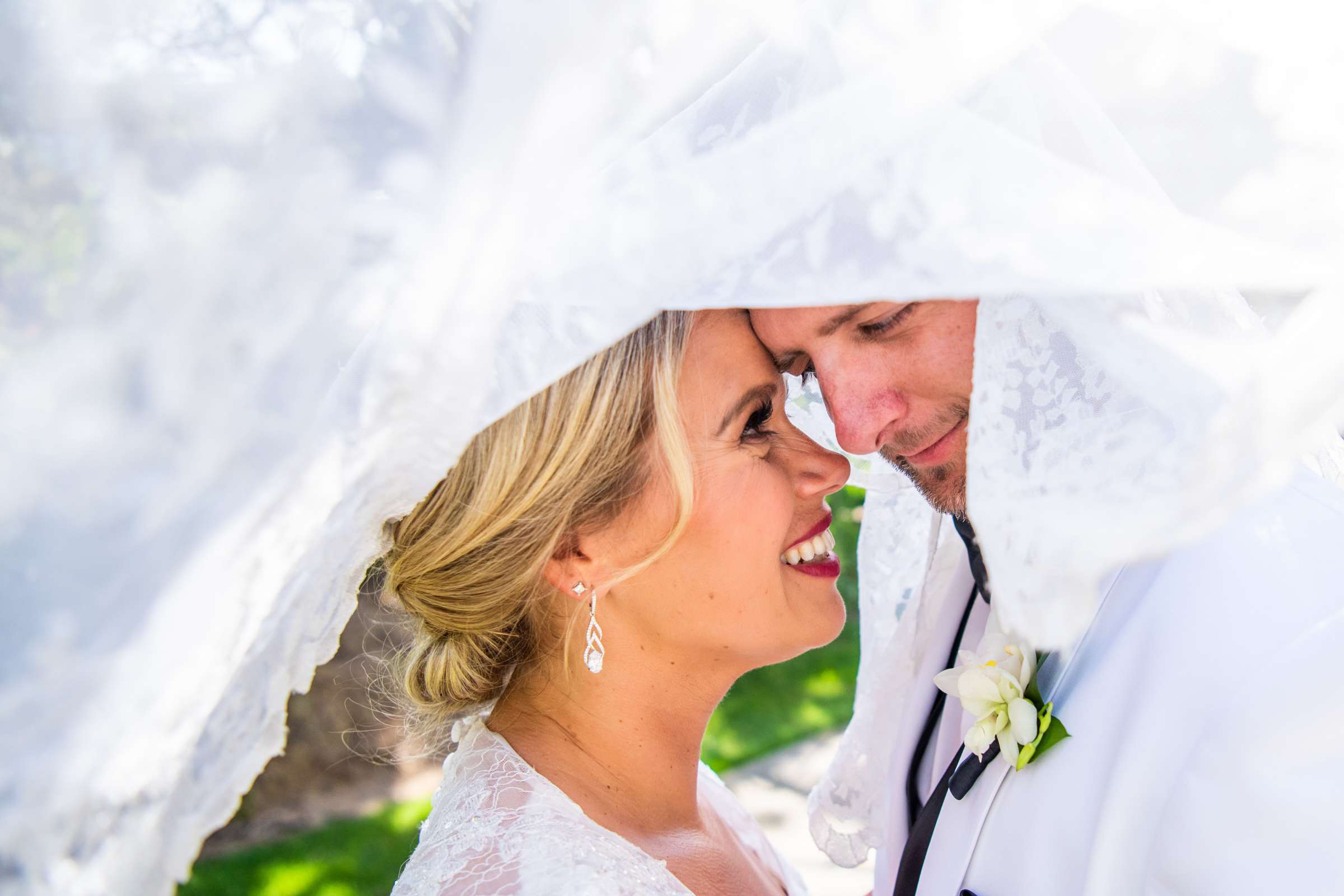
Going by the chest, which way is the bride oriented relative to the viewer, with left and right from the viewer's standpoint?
facing to the right of the viewer

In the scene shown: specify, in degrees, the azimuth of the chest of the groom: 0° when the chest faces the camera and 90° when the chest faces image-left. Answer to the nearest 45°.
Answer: approximately 45°

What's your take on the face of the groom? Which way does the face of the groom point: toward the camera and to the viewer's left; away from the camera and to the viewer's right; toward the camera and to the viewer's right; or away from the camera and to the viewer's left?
toward the camera and to the viewer's left

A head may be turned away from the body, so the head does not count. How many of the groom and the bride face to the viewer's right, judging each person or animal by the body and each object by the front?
1

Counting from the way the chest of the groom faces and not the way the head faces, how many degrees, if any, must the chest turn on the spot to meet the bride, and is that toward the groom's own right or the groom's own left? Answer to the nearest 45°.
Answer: approximately 90° to the groom's own right

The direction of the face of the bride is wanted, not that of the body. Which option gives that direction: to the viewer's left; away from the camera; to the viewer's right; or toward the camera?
to the viewer's right
